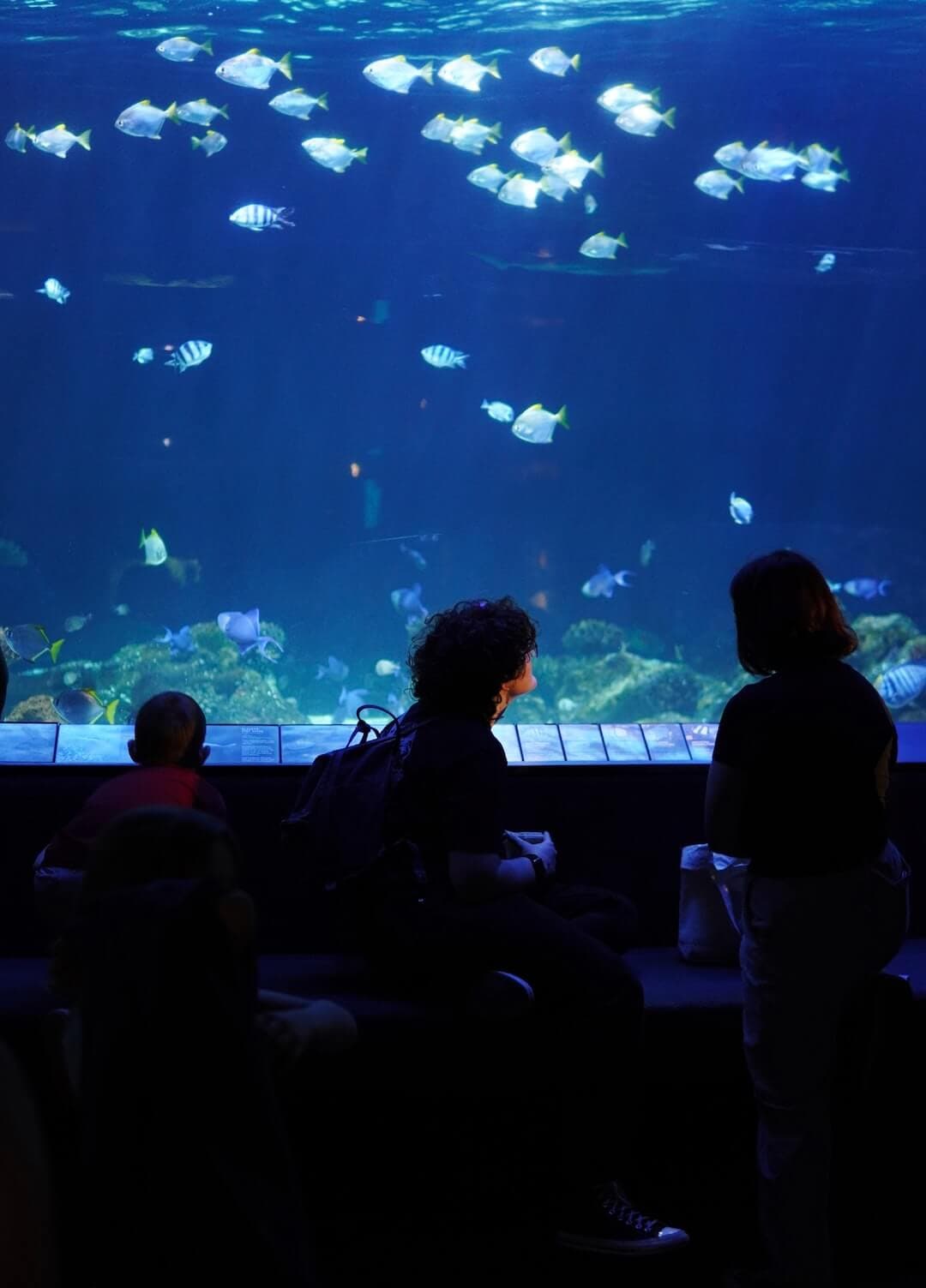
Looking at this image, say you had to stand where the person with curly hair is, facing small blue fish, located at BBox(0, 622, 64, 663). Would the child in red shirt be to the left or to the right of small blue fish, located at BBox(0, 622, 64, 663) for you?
left

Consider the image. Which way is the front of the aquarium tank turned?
toward the camera

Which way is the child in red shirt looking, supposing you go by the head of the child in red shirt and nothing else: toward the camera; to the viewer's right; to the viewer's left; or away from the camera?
away from the camera

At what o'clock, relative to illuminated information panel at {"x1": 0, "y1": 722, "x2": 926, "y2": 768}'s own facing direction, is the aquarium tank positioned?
The aquarium tank is roughly at 6 o'clock from the illuminated information panel.

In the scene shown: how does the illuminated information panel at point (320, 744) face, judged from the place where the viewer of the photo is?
facing the viewer

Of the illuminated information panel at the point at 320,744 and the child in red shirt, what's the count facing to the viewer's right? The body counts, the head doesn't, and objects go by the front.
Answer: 0

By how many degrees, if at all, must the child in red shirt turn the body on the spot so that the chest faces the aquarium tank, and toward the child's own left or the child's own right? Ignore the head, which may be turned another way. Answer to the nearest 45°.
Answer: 0° — they already face it

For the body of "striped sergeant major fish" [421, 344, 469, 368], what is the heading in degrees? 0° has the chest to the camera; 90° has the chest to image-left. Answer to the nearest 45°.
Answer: approximately 90°

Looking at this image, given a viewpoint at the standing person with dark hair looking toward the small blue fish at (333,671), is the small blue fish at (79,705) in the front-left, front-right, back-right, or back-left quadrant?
front-left

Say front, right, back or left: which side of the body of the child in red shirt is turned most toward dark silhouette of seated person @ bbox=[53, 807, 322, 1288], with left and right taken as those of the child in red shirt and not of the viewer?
back

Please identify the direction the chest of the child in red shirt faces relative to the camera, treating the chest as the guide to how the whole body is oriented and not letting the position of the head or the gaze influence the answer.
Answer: away from the camera

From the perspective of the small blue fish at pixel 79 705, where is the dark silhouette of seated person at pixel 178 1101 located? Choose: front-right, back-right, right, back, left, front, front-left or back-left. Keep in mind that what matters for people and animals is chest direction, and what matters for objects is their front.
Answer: left
